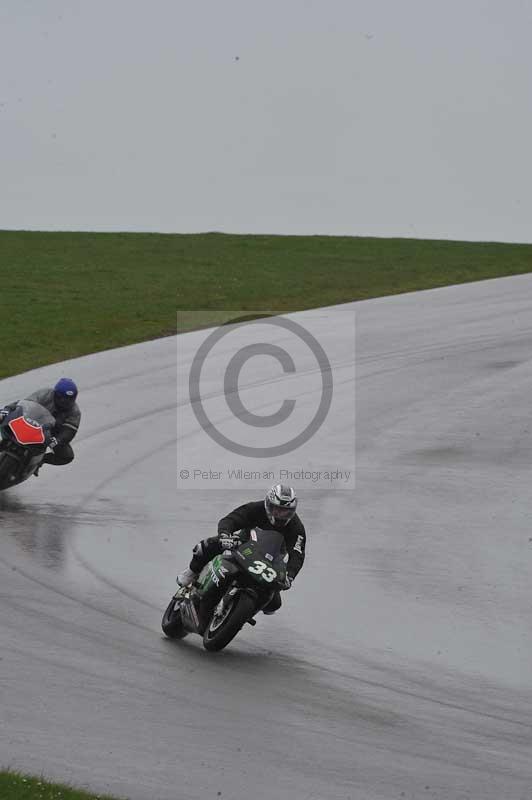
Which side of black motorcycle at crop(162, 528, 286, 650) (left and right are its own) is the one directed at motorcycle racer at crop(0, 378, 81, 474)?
back

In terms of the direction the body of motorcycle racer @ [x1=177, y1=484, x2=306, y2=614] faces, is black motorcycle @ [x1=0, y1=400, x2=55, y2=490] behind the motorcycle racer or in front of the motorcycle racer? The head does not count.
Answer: behind

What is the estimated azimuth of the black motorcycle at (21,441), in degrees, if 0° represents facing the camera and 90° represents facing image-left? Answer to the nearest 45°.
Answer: approximately 0°

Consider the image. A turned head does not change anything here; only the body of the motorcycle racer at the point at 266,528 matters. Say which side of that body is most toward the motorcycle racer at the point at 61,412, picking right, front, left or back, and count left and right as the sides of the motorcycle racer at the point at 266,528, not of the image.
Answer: back
